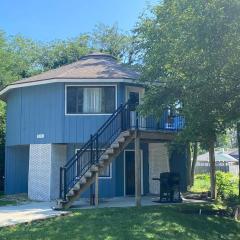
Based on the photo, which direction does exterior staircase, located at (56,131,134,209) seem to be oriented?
to the viewer's left

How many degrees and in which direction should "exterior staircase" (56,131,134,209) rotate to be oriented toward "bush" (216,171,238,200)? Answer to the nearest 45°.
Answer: approximately 135° to its right

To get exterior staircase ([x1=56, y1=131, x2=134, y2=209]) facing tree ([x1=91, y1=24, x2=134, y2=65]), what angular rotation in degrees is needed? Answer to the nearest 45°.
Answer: approximately 90° to its right

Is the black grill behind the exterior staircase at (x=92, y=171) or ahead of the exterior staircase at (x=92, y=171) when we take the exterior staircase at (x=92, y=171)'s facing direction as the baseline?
behind
